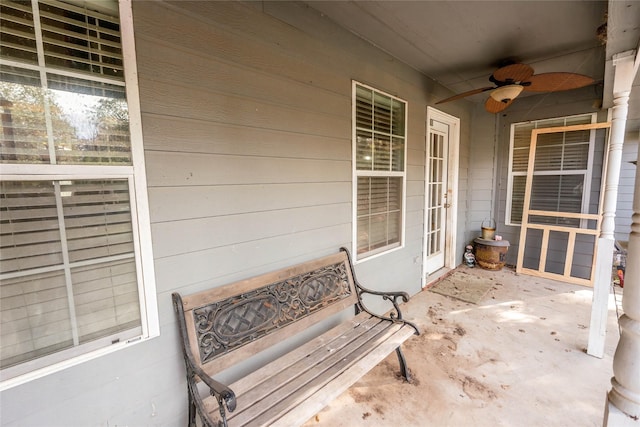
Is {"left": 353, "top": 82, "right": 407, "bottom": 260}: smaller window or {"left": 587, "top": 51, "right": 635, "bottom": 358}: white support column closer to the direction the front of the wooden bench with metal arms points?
the white support column

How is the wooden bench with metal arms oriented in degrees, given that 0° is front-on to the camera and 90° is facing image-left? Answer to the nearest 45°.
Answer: approximately 315°

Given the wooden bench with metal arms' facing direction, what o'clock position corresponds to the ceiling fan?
The ceiling fan is roughly at 10 o'clock from the wooden bench with metal arms.

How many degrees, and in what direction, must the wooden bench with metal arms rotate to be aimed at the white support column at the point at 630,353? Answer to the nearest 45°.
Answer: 0° — it already faces it

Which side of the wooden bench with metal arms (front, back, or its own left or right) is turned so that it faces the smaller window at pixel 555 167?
left

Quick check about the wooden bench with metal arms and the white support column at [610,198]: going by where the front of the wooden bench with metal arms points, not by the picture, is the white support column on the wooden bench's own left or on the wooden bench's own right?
on the wooden bench's own left

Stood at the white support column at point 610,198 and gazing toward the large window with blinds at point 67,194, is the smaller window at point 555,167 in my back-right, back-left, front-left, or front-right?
back-right

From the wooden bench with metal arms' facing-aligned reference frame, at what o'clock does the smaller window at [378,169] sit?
The smaller window is roughly at 9 o'clock from the wooden bench with metal arms.

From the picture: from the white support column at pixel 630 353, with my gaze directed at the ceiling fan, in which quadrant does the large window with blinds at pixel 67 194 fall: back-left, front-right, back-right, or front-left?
back-left
